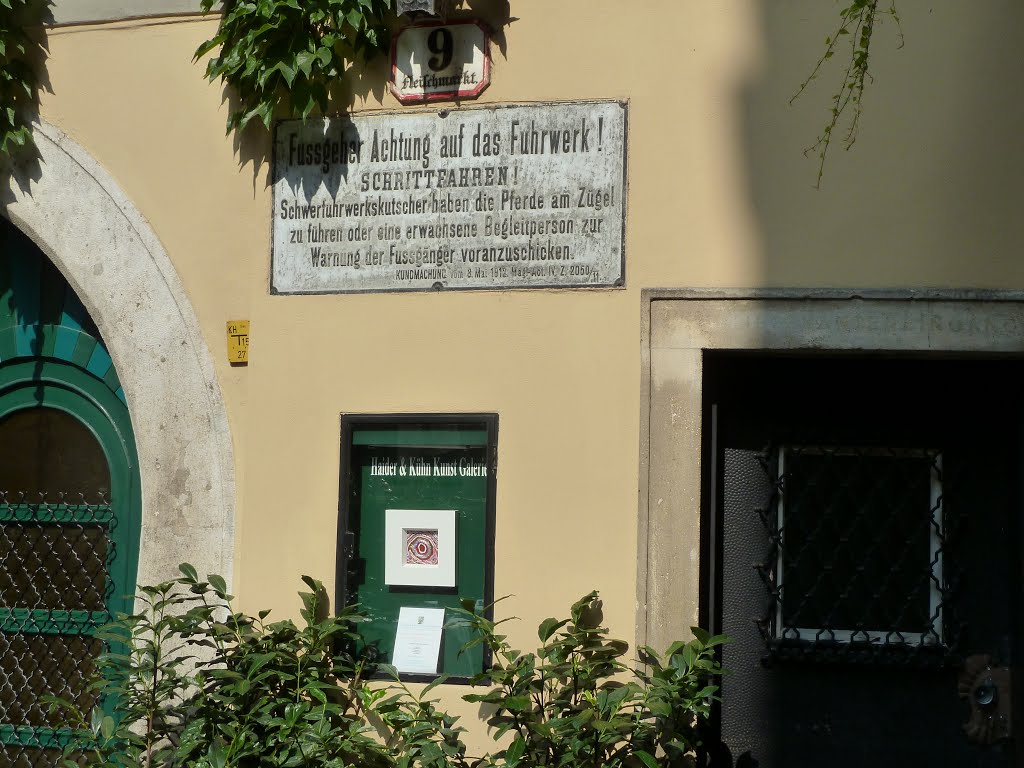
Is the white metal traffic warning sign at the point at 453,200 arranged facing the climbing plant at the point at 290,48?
no

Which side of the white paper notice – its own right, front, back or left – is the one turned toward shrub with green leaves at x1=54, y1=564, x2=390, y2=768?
right

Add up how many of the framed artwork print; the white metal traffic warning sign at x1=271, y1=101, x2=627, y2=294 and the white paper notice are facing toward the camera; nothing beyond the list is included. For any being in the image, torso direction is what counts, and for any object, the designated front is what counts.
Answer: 3

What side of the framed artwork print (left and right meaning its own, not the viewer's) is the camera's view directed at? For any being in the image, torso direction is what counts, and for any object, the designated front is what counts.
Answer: front

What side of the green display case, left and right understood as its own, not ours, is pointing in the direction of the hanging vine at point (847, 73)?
left

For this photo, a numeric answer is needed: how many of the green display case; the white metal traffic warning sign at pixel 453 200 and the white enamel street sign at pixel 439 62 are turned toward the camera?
3

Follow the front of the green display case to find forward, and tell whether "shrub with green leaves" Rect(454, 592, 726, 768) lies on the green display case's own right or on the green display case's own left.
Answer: on the green display case's own left

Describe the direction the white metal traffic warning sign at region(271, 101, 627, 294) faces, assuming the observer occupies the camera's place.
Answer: facing the viewer

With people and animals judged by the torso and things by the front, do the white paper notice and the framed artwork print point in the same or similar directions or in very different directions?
same or similar directions

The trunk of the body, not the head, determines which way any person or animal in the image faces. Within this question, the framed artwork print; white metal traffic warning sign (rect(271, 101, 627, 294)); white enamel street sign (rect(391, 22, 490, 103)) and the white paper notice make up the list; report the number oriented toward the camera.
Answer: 4

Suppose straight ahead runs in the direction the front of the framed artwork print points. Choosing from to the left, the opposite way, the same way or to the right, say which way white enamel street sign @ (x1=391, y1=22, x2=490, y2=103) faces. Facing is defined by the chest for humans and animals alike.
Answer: the same way

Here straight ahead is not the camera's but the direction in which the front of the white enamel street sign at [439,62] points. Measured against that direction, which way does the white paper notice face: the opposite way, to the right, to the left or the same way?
the same way
